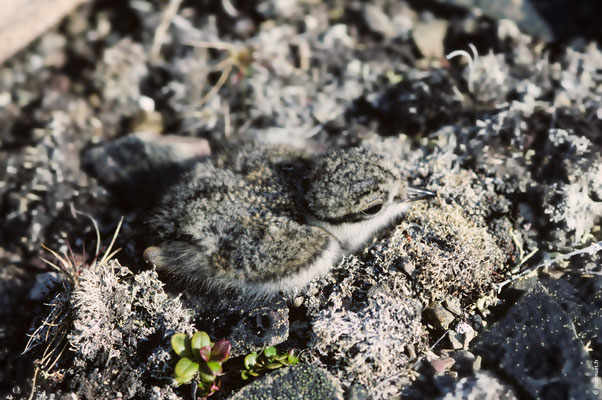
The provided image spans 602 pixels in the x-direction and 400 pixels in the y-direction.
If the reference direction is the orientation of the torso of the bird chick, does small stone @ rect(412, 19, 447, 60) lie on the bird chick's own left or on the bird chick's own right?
on the bird chick's own left

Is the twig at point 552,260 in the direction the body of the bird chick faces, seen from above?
yes

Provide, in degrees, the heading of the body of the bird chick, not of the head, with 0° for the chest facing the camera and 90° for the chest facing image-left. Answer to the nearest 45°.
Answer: approximately 270°

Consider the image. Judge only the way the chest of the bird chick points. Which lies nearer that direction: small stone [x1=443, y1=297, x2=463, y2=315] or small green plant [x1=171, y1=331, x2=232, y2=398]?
the small stone

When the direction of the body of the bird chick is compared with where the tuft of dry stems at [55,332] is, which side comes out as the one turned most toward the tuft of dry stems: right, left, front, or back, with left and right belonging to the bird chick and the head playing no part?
back

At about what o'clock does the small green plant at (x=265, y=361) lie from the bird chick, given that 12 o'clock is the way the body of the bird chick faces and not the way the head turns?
The small green plant is roughly at 3 o'clock from the bird chick.

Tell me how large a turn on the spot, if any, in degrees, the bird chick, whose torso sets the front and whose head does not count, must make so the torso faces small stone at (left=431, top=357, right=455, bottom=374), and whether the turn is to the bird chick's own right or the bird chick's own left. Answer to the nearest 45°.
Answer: approximately 45° to the bird chick's own right

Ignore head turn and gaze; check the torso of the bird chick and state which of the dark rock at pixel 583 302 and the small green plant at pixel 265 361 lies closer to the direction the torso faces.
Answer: the dark rock

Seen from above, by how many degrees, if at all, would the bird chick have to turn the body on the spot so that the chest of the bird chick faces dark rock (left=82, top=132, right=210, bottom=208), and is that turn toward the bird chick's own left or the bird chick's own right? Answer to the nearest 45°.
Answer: approximately 135° to the bird chick's own left

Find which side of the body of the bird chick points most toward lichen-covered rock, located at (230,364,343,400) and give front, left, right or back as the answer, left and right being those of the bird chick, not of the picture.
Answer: right

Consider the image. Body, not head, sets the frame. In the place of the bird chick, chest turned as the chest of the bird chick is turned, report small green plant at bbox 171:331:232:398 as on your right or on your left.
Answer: on your right

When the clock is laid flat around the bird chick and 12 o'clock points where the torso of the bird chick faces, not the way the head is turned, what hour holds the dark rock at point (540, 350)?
The dark rock is roughly at 1 o'clock from the bird chick.

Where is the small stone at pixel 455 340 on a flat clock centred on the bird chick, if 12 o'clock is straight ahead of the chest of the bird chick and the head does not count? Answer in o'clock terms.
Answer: The small stone is roughly at 1 o'clock from the bird chick.

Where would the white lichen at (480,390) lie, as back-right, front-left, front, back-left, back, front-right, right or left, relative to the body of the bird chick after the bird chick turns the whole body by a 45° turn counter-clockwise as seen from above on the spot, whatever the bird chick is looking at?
right

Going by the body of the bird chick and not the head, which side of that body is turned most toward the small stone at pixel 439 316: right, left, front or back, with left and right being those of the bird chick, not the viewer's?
front
